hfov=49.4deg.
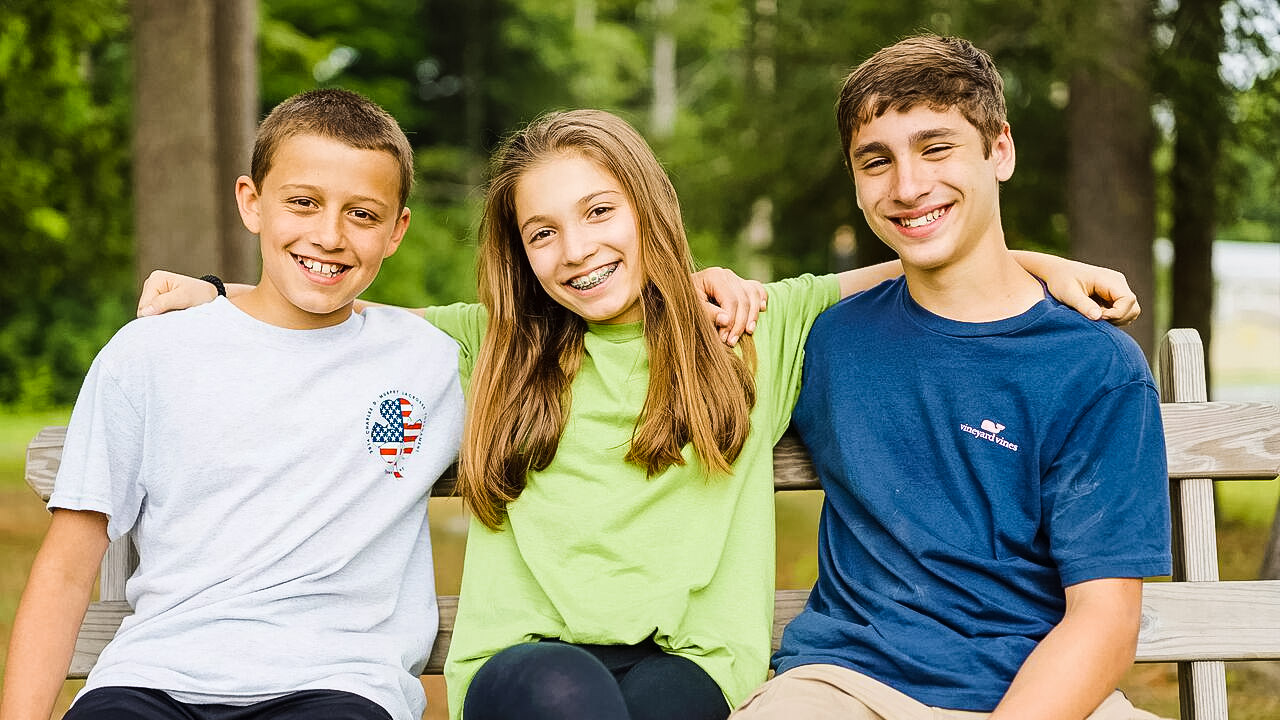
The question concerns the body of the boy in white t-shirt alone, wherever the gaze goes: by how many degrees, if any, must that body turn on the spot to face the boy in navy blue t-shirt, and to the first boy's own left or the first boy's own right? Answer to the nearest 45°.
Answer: approximately 45° to the first boy's own left

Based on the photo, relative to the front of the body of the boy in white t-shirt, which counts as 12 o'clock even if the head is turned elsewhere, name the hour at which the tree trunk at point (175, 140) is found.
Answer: The tree trunk is roughly at 6 o'clock from the boy in white t-shirt.

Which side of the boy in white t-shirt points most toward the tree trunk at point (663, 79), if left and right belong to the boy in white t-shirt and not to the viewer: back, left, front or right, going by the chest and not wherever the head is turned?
back

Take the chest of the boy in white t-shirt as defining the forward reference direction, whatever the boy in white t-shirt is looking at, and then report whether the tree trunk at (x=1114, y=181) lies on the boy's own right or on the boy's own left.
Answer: on the boy's own left

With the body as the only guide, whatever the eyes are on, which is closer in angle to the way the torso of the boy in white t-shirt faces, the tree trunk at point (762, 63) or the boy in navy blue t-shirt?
the boy in navy blue t-shirt

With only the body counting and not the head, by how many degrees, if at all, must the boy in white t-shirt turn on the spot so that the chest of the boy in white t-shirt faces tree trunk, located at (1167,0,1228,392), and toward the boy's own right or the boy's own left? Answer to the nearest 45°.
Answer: approximately 135° to the boy's own left

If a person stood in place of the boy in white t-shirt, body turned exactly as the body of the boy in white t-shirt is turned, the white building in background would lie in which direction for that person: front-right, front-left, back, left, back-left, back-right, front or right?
back-left

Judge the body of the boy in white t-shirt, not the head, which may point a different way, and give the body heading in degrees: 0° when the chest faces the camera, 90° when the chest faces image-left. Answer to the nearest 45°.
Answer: approximately 0°
